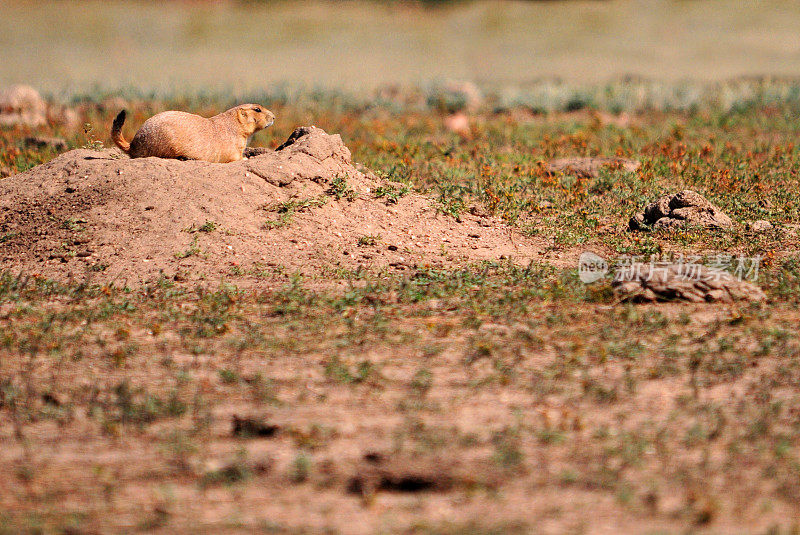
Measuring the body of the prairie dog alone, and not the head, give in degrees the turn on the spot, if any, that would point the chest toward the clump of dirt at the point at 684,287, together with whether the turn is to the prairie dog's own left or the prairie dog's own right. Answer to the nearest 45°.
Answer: approximately 45° to the prairie dog's own right

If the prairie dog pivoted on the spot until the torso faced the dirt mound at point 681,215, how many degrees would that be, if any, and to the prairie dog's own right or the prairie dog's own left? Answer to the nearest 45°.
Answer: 0° — it already faces it

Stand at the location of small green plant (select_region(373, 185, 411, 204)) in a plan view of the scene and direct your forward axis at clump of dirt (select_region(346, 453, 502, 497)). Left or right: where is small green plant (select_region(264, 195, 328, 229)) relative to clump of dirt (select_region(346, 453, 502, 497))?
right

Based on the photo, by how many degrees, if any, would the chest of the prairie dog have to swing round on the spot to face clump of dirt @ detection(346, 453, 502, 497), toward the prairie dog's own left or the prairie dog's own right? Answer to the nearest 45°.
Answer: approximately 90° to the prairie dog's own right

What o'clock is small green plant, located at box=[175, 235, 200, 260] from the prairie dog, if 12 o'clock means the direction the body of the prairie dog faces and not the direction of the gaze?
The small green plant is roughly at 3 o'clock from the prairie dog.

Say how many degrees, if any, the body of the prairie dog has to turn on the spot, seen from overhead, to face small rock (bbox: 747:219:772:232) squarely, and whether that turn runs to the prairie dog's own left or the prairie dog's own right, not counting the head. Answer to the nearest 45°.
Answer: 0° — it already faces it

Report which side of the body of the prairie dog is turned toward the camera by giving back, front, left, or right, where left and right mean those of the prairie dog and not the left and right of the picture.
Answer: right

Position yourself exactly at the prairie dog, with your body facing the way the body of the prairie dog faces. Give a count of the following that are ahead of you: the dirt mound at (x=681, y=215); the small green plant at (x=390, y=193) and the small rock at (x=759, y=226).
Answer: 3

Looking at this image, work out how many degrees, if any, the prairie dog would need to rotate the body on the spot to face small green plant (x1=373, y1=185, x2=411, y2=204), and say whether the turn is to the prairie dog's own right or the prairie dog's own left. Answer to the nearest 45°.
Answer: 0° — it already faces it
